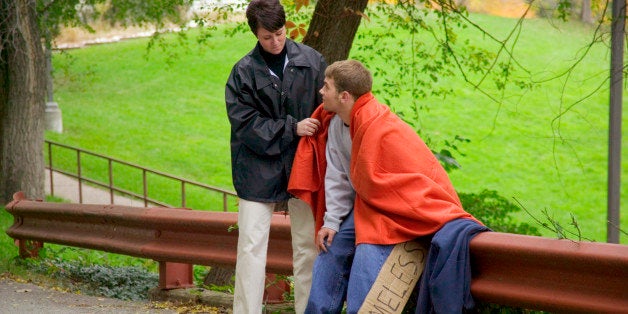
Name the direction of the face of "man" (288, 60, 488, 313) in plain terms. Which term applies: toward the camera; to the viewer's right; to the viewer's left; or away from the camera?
to the viewer's left

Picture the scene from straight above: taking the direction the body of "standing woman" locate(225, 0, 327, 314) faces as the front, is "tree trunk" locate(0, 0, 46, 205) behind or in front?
behind

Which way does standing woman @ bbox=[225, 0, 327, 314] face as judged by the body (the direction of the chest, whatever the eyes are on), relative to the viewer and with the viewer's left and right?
facing the viewer and to the right of the viewer

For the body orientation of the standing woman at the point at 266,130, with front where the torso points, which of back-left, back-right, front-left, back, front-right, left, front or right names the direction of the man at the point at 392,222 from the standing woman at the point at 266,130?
front

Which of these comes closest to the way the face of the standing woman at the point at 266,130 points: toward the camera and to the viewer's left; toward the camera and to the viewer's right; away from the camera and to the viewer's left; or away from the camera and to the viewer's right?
toward the camera and to the viewer's right
